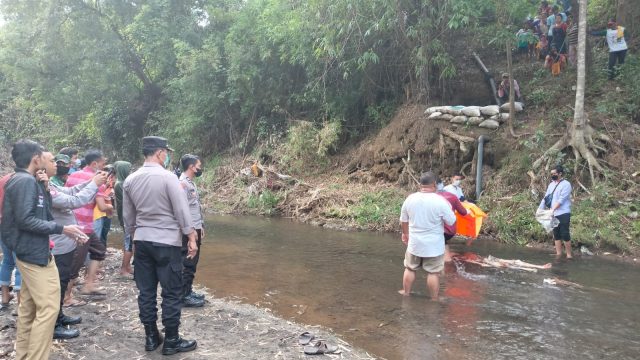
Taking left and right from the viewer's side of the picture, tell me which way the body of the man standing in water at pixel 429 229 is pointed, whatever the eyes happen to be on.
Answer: facing away from the viewer

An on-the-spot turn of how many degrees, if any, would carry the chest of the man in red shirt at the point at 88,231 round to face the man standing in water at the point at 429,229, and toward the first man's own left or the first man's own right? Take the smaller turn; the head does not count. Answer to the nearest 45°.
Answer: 0° — they already face them

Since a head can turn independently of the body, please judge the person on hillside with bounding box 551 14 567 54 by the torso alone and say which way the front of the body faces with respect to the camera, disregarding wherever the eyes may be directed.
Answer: toward the camera

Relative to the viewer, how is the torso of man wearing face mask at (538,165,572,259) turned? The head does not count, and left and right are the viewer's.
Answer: facing the viewer and to the left of the viewer

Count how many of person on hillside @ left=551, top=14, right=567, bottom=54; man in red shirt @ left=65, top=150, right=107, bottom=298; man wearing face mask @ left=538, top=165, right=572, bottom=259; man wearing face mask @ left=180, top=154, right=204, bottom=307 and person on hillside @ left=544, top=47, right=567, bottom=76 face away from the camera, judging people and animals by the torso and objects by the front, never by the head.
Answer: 0

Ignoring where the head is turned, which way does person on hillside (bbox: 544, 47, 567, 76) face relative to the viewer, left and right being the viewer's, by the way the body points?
facing the viewer

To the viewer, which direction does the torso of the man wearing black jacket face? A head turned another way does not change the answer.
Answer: to the viewer's right

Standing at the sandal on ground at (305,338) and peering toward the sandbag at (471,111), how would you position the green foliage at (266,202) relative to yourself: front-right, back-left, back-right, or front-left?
front-left

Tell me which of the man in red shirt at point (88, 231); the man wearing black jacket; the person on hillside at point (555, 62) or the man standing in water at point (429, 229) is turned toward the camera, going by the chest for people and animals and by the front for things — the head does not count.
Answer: the person on hillside

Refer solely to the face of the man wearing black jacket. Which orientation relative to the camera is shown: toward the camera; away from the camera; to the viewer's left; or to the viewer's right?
to the viewer's right

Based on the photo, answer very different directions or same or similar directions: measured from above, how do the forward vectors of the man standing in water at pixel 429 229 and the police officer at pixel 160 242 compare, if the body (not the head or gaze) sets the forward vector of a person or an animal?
same or similar directions

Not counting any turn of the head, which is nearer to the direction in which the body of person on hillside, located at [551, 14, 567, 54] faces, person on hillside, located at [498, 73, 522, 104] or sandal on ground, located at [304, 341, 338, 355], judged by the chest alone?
the sandal on ground

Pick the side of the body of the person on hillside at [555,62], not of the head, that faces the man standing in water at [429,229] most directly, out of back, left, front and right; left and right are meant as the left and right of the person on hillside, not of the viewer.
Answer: front

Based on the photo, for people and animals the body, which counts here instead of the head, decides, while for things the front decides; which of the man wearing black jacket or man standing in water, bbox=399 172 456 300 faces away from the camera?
the man standing in water

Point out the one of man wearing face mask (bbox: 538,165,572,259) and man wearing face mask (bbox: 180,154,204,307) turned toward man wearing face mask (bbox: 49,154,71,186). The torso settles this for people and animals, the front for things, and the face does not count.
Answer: man wearing face mask (bbox: 538,165,572,259)

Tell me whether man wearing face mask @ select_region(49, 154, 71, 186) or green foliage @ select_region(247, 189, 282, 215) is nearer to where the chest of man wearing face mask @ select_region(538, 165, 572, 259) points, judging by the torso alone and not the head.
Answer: the man wearing face mask

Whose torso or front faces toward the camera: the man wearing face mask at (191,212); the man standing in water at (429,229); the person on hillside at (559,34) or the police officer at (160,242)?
the person on hillside

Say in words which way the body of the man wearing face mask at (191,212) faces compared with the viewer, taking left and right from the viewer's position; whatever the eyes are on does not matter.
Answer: facing to the right of the viewer
